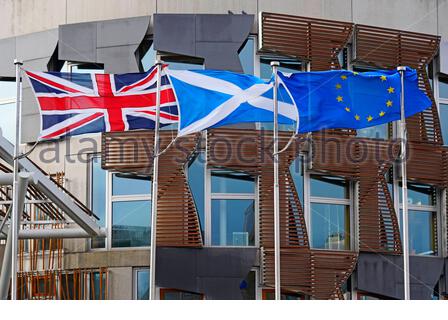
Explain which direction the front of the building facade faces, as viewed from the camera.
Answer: facing the viewer

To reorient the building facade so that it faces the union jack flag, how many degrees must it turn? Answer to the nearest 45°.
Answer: approximately 45° to its right

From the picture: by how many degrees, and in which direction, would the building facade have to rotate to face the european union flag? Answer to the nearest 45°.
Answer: approximately 45° to its left

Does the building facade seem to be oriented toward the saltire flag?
yes
